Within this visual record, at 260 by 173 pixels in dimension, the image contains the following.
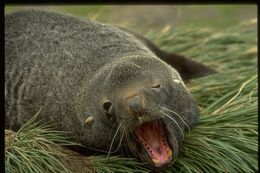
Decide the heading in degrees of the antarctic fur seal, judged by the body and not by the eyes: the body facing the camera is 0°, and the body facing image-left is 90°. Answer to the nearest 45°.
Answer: approximately 315°
